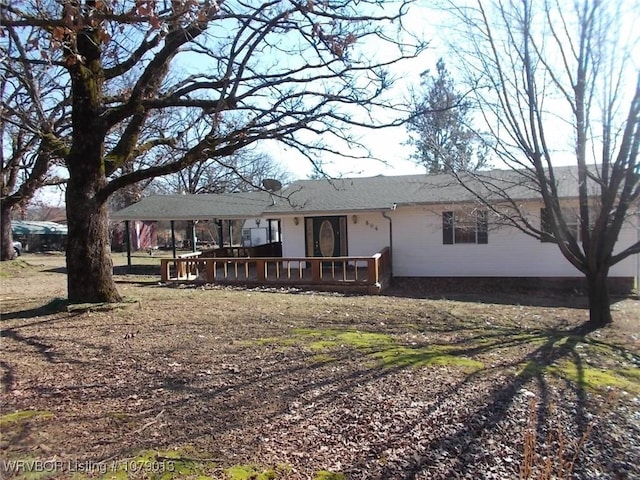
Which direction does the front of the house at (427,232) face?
toward the camera
